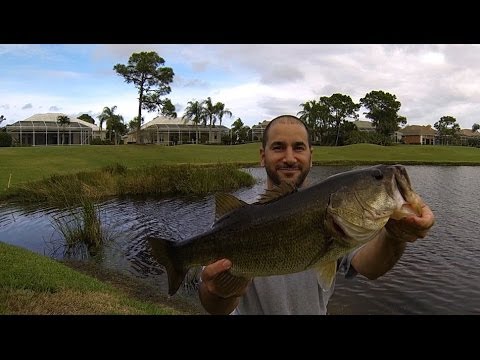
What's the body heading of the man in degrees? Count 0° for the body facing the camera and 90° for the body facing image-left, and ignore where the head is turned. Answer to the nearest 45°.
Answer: approximately 0°
